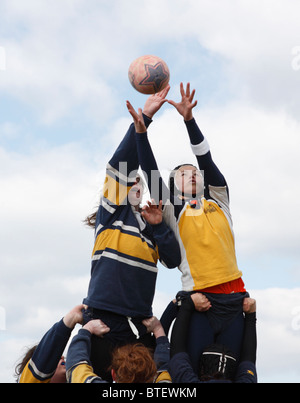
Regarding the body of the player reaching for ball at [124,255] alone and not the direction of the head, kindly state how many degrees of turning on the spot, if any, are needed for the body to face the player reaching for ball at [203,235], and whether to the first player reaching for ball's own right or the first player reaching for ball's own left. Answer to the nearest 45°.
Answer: approximately 45° to the first player reaching for ball's own left

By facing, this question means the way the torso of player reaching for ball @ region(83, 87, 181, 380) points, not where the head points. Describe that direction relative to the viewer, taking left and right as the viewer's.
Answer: facing the viewer and to the right of the viewer
